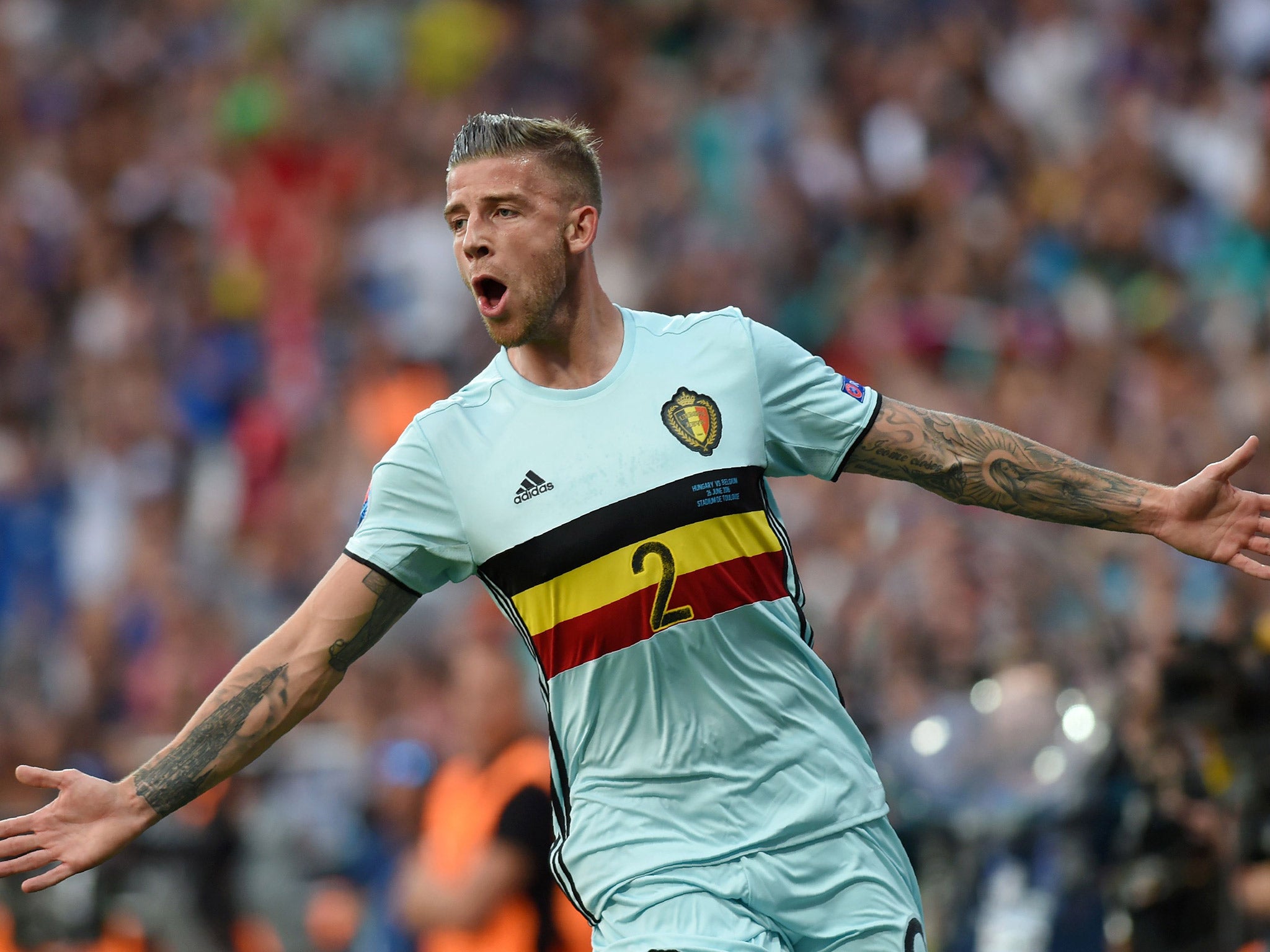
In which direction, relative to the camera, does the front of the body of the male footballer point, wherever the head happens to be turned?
toward the camera

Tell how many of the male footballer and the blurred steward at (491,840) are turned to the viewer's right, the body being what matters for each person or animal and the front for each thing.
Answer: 0

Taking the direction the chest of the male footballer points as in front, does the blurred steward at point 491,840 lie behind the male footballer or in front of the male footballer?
behind
